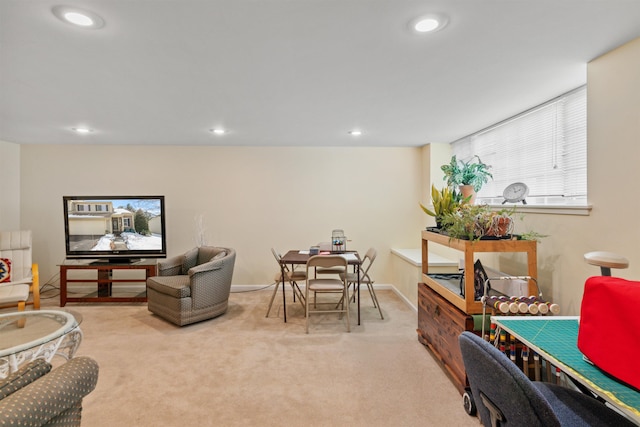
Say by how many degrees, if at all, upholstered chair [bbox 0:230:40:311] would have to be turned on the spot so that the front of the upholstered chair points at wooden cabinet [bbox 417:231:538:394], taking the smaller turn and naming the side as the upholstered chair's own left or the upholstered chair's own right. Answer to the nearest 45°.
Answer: approximately 45° to the upholstered chair's own left

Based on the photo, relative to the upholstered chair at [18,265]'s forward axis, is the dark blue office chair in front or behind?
in front

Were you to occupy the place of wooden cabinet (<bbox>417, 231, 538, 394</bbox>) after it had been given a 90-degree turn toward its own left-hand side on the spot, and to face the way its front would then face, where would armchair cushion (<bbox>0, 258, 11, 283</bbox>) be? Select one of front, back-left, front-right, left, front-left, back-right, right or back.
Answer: back-right

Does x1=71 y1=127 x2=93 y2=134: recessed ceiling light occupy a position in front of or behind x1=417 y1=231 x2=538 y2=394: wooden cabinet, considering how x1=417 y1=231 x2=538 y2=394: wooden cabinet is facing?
in front

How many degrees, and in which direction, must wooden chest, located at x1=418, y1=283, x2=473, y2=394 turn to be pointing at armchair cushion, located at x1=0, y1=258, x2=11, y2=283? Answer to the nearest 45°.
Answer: approximately 45° to its right

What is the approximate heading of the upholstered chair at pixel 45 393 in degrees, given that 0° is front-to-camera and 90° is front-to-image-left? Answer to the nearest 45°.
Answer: approximately 225°

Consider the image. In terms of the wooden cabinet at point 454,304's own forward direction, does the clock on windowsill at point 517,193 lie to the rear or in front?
to the rear

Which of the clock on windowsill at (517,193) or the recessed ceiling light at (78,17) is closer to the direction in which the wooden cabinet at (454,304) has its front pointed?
the recessed ceiling light

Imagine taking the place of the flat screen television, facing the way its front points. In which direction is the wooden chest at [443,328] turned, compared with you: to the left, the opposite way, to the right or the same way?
to the right
